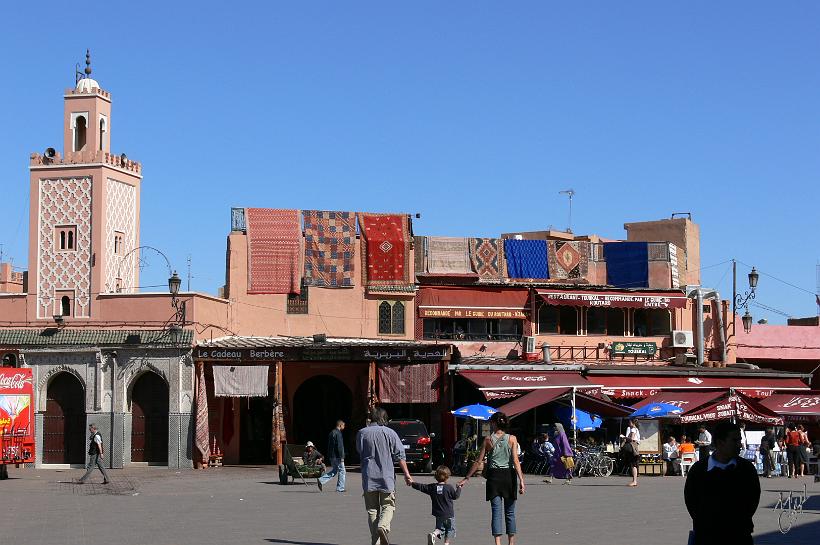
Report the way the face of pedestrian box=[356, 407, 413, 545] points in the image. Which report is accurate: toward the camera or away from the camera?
away from the camera

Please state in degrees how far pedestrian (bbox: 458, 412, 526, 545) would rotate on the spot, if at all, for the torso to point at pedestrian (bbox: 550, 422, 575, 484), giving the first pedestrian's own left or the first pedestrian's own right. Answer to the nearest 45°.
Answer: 0° — they already face them

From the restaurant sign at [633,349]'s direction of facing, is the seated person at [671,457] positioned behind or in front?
in front

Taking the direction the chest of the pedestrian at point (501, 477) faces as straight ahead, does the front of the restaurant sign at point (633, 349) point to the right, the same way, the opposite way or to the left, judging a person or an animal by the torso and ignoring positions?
the opposite way

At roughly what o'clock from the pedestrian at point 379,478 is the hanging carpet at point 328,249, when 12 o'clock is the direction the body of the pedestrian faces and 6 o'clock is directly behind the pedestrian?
The hanging carpet is roughly at 12 o'clock from the pedestrian.

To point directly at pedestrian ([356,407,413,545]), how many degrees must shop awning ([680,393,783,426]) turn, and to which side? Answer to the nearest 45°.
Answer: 0° — it already faces them

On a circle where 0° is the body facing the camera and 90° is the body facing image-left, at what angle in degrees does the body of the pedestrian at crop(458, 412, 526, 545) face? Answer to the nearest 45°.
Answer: approximately 180°

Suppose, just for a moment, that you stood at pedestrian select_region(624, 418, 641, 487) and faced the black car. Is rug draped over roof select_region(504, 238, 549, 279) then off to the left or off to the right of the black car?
right

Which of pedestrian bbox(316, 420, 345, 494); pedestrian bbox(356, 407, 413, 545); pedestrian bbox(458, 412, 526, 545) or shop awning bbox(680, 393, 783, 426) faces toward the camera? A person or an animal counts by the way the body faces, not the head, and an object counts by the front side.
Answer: the shop awning

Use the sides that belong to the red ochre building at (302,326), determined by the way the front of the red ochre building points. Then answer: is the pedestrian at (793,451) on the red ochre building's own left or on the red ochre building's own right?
on the red ochre building's own left

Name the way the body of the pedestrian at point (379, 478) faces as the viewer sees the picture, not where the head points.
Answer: away from the camera

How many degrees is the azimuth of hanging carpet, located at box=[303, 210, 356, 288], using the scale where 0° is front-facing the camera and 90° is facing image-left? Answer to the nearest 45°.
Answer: approximately 0°

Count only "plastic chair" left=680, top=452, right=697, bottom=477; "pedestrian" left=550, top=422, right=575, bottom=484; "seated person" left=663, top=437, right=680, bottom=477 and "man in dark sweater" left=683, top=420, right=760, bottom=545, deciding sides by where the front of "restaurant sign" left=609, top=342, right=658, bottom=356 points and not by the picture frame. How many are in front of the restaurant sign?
4
